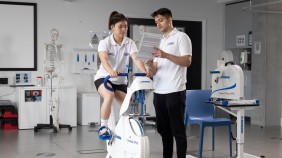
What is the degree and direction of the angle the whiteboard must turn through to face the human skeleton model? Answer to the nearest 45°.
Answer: approximately 45° to its left

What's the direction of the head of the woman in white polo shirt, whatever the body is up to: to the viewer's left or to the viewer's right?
to the viewer's right

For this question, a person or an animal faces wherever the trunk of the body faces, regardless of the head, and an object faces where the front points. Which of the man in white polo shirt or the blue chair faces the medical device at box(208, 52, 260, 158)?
the blue chair

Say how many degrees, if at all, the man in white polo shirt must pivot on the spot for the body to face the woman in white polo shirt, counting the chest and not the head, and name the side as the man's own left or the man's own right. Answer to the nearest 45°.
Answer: approximately 45° to the man's own right

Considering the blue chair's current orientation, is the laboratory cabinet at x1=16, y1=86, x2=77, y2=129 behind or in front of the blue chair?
behind

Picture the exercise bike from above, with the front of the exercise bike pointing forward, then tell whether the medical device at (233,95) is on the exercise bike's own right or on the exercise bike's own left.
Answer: on the exercise bike's own left

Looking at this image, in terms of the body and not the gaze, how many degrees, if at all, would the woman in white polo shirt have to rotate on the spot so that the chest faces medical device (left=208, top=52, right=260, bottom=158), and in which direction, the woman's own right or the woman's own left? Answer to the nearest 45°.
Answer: approximately 45° to the woman's own left

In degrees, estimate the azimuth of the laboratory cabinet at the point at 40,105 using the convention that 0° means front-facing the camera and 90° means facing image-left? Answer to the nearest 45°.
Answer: approximately 0°

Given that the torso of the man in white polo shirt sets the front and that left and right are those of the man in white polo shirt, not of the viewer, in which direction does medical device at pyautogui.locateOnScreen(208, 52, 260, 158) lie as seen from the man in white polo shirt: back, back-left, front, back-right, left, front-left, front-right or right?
back

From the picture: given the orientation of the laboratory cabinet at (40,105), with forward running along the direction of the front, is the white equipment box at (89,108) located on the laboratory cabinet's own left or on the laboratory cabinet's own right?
on the laboratory cabinet's own left

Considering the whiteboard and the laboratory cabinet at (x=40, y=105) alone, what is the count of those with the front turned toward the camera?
2

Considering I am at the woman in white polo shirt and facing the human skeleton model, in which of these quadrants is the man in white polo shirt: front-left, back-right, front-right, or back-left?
back-right

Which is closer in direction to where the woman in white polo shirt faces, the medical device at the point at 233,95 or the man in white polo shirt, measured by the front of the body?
the man in white polo shirt
